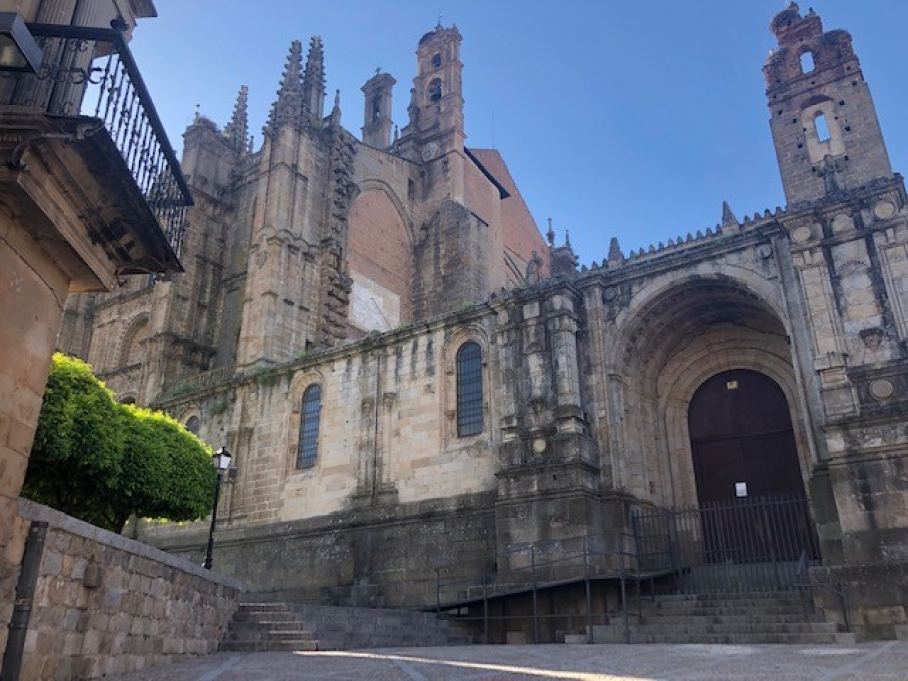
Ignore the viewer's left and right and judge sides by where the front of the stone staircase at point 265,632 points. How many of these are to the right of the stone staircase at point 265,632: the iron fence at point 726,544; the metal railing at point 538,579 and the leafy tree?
1

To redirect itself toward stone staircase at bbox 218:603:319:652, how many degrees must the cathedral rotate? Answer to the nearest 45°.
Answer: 0° — it already faces it

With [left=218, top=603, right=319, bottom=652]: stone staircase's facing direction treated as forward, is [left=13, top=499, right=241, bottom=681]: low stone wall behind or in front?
in front

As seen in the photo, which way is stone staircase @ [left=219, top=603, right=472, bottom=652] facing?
toward the camera

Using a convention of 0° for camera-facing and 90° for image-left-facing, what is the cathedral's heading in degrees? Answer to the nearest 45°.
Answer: approximately 45°

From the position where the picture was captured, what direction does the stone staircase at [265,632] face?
facing the viewer

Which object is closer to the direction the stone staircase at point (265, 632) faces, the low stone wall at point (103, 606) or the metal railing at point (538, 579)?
the low stone wall

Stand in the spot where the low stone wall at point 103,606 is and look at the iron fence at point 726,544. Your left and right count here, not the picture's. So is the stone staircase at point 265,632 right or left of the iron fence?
left

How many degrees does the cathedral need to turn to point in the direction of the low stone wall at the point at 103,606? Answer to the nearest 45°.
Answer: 0° — it already faces it
